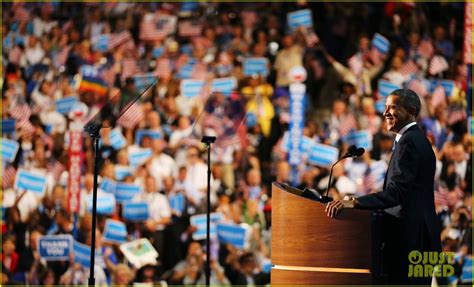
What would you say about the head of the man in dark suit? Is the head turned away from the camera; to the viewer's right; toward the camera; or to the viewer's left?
to the viewer's left

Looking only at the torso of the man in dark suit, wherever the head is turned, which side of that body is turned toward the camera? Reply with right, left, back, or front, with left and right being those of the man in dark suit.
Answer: left
